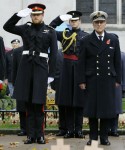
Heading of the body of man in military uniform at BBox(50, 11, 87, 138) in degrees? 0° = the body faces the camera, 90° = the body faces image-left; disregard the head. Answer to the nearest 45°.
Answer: approximately 0°

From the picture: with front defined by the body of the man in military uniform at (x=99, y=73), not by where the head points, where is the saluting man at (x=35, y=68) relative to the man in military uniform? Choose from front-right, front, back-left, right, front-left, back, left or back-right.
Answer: right

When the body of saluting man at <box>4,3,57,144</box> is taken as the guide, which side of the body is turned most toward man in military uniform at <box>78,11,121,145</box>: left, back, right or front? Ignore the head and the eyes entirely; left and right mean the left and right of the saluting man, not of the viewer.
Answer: left
